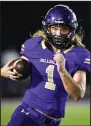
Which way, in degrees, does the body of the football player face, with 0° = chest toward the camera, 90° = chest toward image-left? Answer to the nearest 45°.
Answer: approximately 0°
